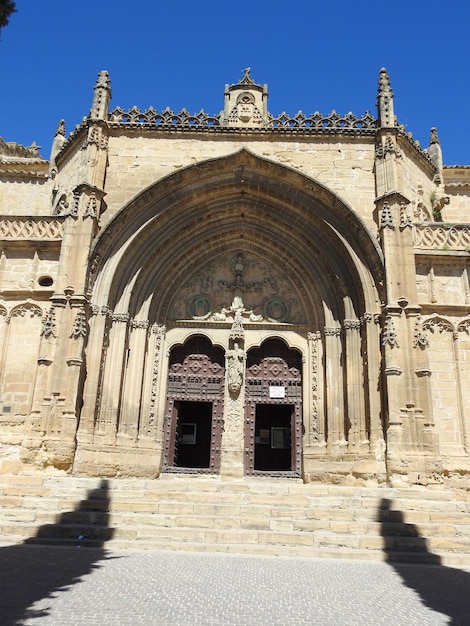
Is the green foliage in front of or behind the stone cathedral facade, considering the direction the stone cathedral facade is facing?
in front

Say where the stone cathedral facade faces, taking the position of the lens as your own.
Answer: facing the viewer
